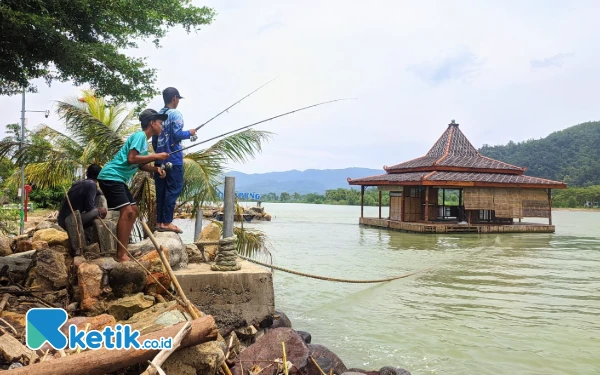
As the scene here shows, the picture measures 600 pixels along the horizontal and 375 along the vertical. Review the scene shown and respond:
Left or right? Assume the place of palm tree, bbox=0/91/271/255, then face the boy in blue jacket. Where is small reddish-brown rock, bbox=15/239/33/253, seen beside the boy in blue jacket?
right

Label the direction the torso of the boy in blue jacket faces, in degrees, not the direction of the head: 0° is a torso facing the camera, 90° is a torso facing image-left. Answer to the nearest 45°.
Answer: approximately 270°

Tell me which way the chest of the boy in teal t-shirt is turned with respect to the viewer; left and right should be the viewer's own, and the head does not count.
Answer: facing to the right of the viewer

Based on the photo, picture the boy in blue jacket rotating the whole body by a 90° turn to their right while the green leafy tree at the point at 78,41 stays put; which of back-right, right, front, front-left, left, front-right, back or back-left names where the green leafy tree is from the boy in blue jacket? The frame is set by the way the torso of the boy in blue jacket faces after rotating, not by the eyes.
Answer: back-right

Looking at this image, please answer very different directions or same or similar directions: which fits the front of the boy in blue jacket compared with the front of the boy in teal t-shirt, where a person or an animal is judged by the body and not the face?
same or similar directions

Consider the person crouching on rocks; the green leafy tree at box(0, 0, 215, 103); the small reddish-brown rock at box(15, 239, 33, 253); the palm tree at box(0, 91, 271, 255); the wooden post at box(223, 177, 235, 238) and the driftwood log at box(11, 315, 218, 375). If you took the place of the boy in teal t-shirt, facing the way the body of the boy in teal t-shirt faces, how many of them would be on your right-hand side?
1

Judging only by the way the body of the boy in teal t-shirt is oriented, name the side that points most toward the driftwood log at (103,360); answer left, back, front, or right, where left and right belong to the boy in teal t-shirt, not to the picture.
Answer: right

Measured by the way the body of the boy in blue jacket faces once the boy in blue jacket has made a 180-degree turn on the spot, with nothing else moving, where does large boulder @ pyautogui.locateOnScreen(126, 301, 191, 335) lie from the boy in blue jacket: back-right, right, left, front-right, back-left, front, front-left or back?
left

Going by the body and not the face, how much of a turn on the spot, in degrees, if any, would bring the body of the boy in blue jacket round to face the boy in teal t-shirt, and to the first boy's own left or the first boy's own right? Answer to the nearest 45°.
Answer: approximately 135° to the first boy's own right

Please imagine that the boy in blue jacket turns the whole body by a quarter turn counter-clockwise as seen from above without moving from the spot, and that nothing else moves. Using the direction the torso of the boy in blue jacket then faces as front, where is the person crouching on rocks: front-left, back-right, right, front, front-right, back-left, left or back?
left

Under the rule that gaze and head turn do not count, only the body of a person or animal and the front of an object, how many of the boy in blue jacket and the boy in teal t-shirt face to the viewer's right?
2

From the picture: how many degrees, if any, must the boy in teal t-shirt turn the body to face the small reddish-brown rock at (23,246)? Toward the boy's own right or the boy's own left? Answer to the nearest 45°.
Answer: approximately 135° to the boy's own left

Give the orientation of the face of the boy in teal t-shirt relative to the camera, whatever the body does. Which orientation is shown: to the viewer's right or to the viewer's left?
to the viewer's right
